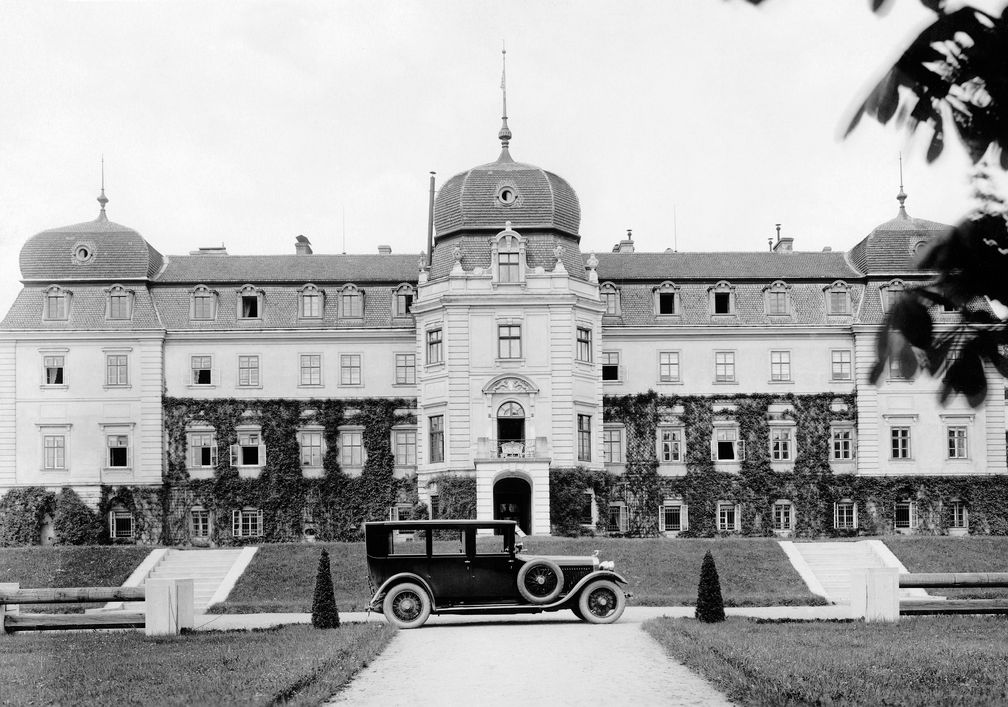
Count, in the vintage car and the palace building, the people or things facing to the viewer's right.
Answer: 1

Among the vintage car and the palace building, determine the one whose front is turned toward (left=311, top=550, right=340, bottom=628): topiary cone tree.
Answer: the palace building

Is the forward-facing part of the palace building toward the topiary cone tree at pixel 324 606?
yes

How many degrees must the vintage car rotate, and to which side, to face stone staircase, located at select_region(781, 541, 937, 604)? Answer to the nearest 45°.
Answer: approximately 45° to its left

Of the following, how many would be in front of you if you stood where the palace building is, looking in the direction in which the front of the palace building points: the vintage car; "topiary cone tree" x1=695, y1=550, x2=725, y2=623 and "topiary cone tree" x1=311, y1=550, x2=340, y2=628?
3

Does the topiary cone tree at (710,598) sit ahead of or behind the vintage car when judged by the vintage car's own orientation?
ahead

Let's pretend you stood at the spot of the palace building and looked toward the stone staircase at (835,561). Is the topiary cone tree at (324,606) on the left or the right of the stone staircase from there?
right

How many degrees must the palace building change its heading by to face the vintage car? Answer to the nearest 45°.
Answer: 0° — it already faces it

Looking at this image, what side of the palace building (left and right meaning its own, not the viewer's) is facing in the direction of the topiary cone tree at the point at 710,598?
front

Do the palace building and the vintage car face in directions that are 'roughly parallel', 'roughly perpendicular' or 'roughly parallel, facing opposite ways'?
roughly perpendicular

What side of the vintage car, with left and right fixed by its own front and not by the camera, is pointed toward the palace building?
left

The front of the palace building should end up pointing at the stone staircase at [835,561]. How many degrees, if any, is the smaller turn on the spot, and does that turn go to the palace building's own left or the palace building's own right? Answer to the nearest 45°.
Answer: approximately 45° to the palace building's own left

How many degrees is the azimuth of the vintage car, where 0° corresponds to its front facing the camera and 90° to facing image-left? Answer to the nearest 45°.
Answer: approximately 270°
